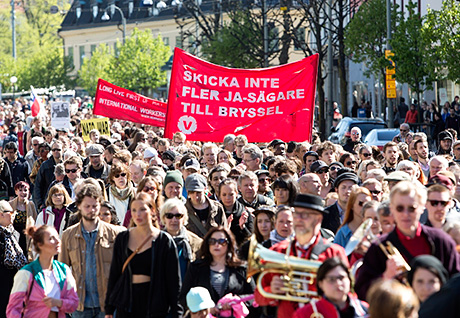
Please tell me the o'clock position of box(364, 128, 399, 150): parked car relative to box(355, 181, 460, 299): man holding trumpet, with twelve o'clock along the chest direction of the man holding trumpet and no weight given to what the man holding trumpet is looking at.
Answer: The parked car is roughly at 6 o'clock from the man holding trumpet.

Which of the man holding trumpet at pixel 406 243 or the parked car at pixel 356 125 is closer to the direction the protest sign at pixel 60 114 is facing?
the man holding trumpet

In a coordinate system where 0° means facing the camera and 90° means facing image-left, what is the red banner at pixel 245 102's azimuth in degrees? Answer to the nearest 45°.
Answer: approximately 0°

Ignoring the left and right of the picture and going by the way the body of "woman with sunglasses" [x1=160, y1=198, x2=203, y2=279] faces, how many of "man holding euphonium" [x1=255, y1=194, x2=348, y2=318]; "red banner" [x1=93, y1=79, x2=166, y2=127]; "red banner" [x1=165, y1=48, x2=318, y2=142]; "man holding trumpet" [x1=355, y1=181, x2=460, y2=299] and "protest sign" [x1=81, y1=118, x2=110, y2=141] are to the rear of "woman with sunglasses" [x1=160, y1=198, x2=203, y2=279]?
3

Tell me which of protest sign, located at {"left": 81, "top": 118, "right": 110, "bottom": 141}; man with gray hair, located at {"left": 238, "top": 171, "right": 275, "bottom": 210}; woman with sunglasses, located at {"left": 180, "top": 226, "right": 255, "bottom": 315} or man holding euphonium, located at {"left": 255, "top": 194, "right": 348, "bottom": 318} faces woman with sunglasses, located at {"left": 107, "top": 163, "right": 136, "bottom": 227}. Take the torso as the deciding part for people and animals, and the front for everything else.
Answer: the protest sign

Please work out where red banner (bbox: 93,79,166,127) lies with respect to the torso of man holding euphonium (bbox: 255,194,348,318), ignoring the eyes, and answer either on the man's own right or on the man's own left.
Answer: on the man's own right

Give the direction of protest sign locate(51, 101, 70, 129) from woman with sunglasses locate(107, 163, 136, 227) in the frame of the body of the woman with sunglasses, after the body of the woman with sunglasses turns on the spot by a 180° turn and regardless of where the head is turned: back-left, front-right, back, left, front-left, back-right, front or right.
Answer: front

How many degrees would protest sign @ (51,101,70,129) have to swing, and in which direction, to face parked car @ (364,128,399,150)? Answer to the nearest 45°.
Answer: approximately 90° to its left

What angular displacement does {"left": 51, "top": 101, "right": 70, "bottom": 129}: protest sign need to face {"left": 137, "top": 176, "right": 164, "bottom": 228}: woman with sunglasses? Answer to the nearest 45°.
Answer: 0° — it already faces them

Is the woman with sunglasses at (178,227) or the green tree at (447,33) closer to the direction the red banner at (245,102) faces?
the woman with sunglasses

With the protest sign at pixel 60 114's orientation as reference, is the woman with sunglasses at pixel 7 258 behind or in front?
in front
